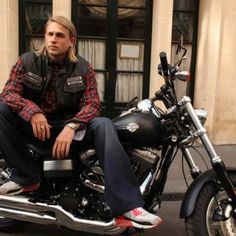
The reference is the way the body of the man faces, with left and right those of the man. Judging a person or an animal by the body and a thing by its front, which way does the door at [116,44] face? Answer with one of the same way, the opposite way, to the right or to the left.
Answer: the same way

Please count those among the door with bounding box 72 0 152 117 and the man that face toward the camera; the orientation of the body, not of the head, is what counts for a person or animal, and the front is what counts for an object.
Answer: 2

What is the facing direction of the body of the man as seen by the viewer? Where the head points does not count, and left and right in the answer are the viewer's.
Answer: facing the viewer

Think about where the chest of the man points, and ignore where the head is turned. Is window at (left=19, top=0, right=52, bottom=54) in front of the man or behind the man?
behind

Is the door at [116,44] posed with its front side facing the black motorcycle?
yes

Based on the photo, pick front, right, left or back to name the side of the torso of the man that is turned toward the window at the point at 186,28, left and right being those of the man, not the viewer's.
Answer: back

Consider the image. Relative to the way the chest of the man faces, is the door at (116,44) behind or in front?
behind

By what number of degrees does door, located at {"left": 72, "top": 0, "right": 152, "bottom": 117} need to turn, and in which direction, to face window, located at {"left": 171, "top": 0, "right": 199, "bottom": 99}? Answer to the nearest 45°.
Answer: approximately 90° to its left

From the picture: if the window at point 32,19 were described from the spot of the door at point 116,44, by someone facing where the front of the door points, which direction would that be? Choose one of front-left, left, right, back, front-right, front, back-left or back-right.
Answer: right

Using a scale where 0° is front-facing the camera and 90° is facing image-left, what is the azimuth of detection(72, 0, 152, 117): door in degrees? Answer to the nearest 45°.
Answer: approximately 0°

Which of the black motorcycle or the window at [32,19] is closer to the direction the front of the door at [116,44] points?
the black motorcycle
